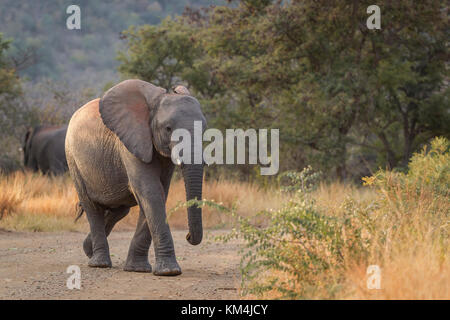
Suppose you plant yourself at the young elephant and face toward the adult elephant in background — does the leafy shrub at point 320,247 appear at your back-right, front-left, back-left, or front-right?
back-right

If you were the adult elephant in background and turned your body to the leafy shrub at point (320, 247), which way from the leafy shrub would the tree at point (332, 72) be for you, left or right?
left

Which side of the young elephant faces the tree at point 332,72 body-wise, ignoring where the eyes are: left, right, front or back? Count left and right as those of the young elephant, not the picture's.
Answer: left

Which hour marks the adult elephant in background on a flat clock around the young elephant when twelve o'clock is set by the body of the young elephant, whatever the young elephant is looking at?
The adult elephant in background is roughly at 7 o'clock from the young elephant.

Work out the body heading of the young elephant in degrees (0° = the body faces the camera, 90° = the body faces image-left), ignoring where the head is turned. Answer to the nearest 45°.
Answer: approximately 315°

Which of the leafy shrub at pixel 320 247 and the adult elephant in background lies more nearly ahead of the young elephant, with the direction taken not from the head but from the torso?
the leafy shrub

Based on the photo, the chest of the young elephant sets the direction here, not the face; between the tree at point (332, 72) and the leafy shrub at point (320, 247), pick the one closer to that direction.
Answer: the leafy shrub
